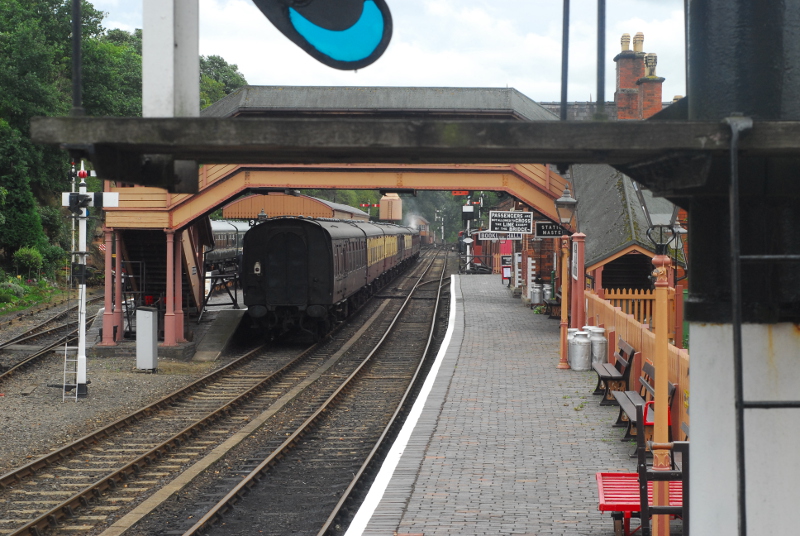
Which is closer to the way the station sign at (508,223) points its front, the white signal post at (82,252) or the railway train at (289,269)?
the white signal post

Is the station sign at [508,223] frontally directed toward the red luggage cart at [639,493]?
yes

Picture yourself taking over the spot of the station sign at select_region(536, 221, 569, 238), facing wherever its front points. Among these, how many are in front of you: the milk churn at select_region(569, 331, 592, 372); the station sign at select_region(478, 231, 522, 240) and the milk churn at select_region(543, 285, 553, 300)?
1

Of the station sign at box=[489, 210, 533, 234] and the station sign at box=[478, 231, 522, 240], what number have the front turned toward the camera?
2

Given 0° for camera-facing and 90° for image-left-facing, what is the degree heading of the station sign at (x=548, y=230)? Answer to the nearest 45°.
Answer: approximately 0°
